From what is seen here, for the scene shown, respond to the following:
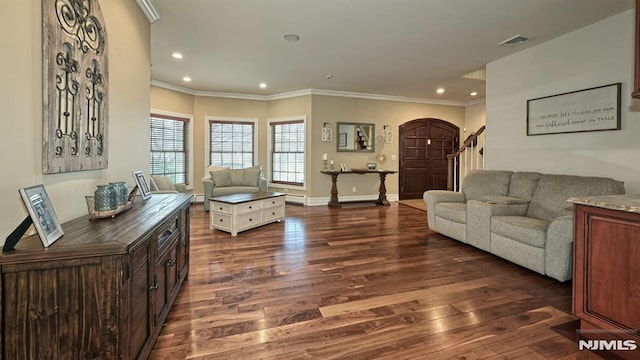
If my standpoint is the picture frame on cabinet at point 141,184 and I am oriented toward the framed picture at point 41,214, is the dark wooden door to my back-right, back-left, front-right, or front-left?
back-left

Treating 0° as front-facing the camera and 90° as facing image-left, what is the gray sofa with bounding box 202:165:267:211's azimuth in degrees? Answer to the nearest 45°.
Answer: approximately 0°

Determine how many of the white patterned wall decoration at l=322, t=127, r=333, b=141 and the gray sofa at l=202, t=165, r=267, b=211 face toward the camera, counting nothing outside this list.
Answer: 2

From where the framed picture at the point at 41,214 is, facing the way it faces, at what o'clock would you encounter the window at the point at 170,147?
The window is roughly at 8 o'clock from the framed picture.

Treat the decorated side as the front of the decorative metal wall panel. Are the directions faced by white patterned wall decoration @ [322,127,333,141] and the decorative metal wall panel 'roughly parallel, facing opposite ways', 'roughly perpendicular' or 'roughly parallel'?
roughly perpendicular

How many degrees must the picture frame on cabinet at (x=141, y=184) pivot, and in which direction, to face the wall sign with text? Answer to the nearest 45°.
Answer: approximately 45° to its left

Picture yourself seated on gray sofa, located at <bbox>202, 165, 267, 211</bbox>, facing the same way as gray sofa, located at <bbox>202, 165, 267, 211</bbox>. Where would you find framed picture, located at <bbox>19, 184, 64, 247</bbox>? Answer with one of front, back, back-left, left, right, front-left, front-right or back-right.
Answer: front

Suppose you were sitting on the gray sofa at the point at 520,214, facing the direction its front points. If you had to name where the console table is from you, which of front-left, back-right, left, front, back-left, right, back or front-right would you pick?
right

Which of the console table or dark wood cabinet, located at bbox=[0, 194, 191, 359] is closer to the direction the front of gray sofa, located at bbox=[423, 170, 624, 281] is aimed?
the dark wood cabinet

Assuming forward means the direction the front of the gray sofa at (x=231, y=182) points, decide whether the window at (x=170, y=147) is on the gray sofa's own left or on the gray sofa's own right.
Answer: on the gray sofa's own right

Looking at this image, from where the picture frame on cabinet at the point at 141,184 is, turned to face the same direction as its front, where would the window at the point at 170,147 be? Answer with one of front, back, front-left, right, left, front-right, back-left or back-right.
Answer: back-left

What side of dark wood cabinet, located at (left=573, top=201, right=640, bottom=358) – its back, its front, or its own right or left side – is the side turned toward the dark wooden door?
right

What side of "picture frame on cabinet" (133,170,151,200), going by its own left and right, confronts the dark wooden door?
left

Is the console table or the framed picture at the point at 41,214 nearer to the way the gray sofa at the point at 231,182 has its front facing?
the framed picture

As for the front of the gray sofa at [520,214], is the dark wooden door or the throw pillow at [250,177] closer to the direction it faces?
the throw pillow

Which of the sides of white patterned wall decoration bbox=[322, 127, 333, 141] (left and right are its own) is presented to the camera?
front
